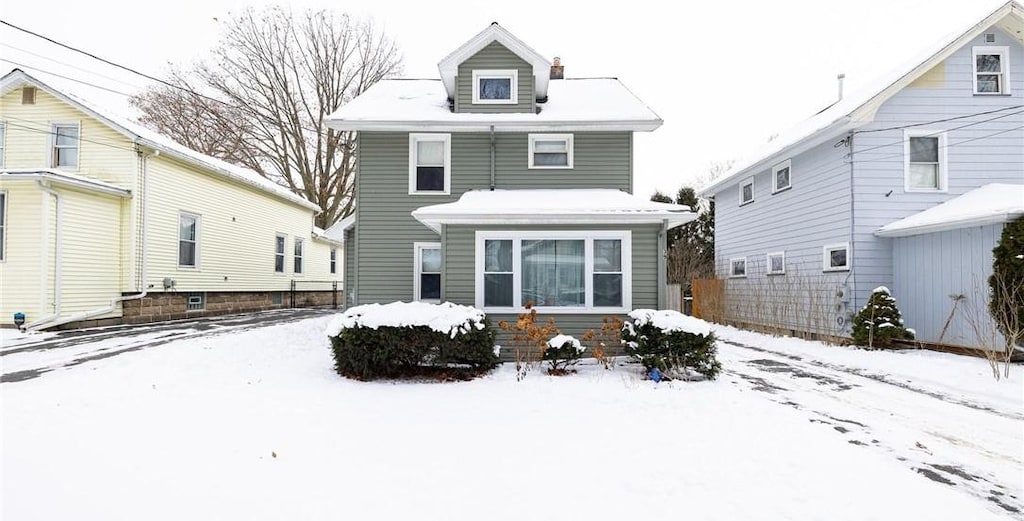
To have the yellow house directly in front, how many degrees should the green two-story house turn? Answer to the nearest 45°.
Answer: approximately 90° to its right

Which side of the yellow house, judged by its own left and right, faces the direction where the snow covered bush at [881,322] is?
left

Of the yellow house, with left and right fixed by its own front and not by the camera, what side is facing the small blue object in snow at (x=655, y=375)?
left

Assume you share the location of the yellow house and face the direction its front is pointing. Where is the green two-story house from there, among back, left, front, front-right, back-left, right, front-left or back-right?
left

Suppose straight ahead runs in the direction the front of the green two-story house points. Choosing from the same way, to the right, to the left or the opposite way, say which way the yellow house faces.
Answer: the same way

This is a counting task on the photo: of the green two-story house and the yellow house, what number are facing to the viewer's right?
0

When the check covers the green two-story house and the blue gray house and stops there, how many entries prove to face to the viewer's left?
0

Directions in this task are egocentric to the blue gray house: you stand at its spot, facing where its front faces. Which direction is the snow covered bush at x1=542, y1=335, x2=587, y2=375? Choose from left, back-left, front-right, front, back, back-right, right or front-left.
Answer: right

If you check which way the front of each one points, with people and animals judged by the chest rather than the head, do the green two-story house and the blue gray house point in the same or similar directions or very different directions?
same or similar directions

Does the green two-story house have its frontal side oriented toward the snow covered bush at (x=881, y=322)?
no

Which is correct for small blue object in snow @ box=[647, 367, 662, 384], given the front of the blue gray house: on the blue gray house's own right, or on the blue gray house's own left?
on the blue gray house's own right

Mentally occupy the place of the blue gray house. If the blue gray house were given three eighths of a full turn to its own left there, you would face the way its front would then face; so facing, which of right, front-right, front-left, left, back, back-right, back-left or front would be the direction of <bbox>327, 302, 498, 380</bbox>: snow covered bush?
back-left

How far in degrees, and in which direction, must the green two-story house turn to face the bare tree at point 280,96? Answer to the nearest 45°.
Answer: approximately 135° to its right

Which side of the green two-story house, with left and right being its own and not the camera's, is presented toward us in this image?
front

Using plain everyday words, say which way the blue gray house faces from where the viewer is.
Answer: facing the viewer and to the right of the viewer

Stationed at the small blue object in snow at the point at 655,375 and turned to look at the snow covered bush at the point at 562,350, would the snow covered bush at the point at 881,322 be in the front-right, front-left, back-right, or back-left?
back-right

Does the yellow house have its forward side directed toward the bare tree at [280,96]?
no
